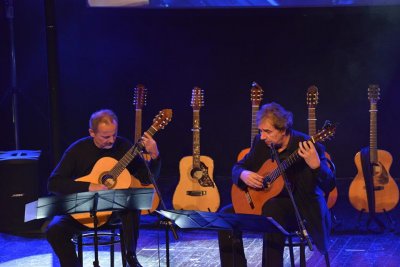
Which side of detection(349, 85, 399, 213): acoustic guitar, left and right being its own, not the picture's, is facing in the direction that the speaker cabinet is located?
right

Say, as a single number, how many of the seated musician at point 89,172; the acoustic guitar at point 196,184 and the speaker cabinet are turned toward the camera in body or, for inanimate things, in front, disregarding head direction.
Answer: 3

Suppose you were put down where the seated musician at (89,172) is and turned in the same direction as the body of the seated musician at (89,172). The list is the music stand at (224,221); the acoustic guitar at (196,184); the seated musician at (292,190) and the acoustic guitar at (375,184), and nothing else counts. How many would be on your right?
0

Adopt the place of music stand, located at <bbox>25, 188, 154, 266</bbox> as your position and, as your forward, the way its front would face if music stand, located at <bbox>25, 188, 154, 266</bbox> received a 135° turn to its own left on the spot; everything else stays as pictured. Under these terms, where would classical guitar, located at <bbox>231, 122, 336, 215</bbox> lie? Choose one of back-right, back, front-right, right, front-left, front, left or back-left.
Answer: back-left

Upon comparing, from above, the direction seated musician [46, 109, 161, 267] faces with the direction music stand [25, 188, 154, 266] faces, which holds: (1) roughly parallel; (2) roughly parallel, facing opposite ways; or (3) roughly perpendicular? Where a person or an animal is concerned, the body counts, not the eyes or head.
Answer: roughly parallel, facing opposite ways

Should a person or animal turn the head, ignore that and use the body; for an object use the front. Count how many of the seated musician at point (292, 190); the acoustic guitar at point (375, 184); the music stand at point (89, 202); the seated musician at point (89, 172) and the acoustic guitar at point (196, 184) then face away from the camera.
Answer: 1

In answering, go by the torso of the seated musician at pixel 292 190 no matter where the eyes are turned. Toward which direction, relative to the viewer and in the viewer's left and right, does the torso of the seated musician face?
facing the viewer and to the left of the viewer

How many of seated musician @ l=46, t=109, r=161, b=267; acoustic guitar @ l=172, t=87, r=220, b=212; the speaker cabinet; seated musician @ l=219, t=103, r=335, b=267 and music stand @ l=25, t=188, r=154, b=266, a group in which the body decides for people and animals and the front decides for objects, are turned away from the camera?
1

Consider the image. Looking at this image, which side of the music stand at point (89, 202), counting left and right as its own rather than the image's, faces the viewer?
back

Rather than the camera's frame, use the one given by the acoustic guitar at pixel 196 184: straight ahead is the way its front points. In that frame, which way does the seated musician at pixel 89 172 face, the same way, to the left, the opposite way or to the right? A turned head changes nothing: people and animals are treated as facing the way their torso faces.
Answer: the same way

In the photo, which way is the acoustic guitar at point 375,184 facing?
toward the camera

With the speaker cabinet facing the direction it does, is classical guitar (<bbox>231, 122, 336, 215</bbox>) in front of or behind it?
in front

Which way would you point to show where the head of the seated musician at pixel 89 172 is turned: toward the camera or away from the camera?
toward the camera

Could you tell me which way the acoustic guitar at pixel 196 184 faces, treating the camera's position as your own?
facing the viewer

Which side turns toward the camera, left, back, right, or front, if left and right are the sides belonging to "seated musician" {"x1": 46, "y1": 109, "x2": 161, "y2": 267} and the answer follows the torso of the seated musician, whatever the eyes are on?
front

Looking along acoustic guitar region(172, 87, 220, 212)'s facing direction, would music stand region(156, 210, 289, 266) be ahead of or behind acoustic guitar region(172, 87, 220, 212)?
ahead

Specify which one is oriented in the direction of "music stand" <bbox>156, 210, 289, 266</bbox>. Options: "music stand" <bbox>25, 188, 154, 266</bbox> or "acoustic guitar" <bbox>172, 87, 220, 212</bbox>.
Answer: the acoustic guitar
